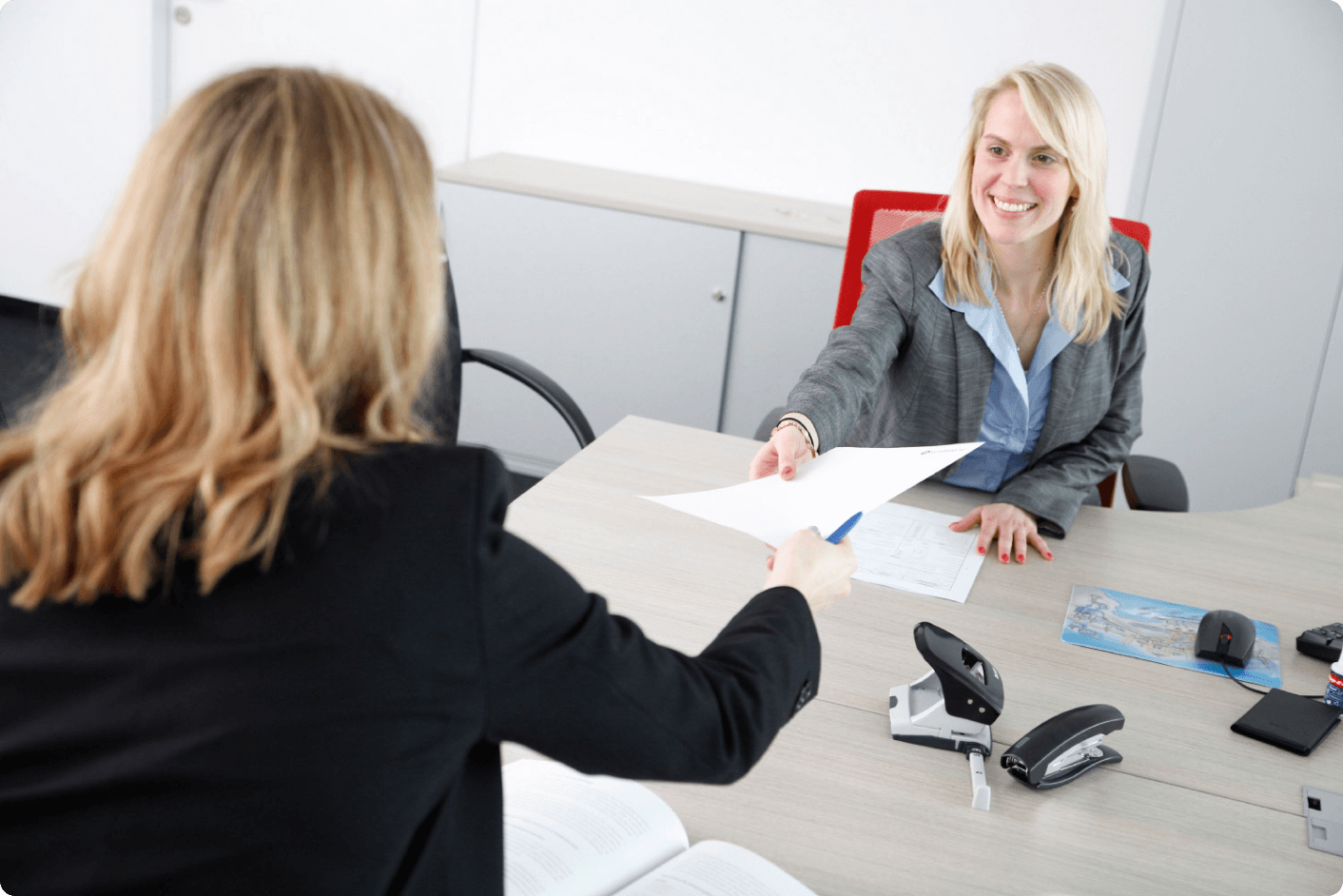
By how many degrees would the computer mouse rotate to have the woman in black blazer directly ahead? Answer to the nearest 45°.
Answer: approximately 45° to its right

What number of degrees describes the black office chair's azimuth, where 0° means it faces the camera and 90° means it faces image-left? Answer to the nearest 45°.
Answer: approximately 270°

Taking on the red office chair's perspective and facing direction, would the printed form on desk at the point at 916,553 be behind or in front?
in front

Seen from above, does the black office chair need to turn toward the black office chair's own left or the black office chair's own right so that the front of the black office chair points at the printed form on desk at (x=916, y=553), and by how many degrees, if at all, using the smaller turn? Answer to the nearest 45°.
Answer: approximately 45° to the black office chair's own right

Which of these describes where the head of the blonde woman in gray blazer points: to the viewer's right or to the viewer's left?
to the viewer's left

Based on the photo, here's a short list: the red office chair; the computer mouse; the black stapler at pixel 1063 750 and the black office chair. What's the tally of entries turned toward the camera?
2

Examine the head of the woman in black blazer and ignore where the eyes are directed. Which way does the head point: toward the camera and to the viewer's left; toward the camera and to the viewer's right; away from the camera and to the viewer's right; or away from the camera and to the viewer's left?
away from the camera and to the viewer's right

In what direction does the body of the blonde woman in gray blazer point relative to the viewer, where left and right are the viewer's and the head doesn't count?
facing the viewer and to the left of the viewer

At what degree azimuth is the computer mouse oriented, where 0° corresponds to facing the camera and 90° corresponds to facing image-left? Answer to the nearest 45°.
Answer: approximately 0°

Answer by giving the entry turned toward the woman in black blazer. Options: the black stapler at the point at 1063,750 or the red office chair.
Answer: the red office chair

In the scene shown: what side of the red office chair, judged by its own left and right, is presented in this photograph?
front

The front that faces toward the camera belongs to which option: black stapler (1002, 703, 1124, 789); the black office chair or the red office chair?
the red office chair
